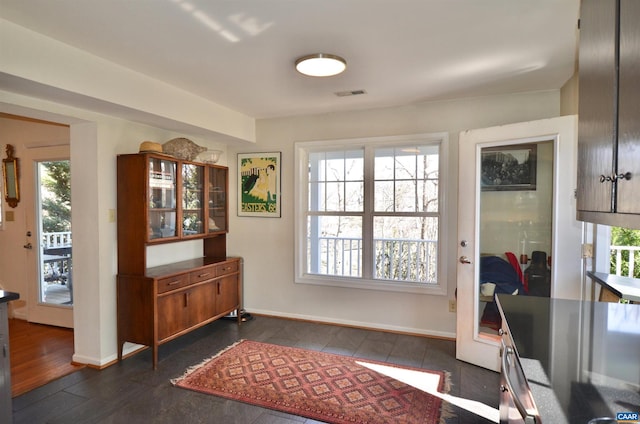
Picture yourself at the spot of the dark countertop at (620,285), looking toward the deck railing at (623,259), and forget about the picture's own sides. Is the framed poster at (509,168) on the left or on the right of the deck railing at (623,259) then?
left

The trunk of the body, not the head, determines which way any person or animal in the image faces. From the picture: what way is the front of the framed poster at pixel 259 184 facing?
toward the camera

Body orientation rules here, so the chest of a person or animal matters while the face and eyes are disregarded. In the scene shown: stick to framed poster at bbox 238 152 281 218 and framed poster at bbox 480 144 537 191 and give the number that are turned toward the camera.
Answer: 2

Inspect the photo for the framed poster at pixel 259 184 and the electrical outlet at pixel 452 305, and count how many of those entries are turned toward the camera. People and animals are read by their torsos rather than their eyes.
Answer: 2

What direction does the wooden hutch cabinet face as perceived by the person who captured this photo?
facing the viewer and to the right of the viewer

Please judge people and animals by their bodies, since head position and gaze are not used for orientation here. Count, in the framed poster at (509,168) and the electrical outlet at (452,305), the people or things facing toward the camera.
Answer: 2

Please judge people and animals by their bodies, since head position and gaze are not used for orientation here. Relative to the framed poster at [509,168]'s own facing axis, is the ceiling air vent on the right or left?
on its right

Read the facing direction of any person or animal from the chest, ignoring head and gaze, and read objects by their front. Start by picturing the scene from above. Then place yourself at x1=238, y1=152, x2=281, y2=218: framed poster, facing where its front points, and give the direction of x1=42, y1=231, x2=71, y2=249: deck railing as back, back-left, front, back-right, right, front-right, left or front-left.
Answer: right

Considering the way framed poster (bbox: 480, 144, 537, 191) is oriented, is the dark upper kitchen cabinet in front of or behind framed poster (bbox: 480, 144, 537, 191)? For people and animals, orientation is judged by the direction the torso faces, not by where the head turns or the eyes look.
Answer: in front

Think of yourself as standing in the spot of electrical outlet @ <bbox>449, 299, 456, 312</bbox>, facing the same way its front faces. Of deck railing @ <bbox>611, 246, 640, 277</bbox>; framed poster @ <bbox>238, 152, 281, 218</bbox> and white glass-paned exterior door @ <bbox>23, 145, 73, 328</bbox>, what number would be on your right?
2

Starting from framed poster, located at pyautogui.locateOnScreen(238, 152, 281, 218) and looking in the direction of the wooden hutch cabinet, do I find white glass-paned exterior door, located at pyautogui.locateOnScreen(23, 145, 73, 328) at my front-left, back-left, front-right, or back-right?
front-right

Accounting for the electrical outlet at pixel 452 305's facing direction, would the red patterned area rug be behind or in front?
in front

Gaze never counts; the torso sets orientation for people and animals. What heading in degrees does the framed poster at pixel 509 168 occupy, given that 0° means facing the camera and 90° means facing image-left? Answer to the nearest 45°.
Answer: approximately 0°

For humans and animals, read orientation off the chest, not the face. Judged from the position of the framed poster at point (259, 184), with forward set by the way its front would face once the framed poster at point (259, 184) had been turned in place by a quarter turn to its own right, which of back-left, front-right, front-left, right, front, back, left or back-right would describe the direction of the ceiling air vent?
back-left

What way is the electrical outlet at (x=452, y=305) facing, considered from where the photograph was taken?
facing the viewer
